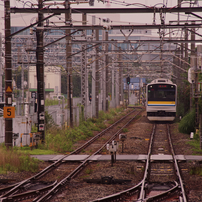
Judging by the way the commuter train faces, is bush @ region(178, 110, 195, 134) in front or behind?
in front

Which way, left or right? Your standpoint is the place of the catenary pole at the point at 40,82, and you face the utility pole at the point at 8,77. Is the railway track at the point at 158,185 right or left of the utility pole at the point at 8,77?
left

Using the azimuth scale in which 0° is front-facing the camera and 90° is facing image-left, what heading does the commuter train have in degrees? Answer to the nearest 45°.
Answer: approximately 0°

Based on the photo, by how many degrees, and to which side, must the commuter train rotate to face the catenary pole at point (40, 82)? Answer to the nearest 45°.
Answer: approximately 45° to its right

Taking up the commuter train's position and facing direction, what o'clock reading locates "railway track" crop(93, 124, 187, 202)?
The railway track is roughly at 12 o'clock from the commuter train.
